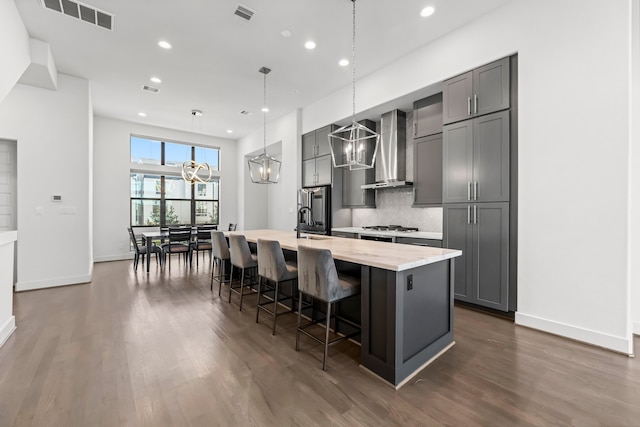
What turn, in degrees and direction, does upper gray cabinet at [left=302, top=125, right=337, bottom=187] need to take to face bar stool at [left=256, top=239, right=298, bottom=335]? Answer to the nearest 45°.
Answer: approximately 45° to its left

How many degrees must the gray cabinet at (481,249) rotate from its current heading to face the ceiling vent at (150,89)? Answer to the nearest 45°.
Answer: approximately 45° to its right

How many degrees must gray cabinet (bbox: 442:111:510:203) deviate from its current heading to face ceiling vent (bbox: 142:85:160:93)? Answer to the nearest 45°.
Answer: approximately 45° to its right

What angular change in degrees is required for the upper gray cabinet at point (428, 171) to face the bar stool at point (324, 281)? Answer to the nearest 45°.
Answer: approximately 45° to its left

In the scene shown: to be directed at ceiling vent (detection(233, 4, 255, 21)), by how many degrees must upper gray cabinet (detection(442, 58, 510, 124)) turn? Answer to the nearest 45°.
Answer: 0° — it already faces it

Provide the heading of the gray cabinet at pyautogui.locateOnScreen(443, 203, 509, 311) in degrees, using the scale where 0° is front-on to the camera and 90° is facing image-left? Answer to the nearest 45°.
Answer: approximately 45°

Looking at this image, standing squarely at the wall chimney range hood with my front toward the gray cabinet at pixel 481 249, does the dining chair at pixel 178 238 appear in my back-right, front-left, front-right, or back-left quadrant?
back-right

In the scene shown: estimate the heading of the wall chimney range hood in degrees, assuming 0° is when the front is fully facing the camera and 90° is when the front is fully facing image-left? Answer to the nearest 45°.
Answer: approximately 45°
